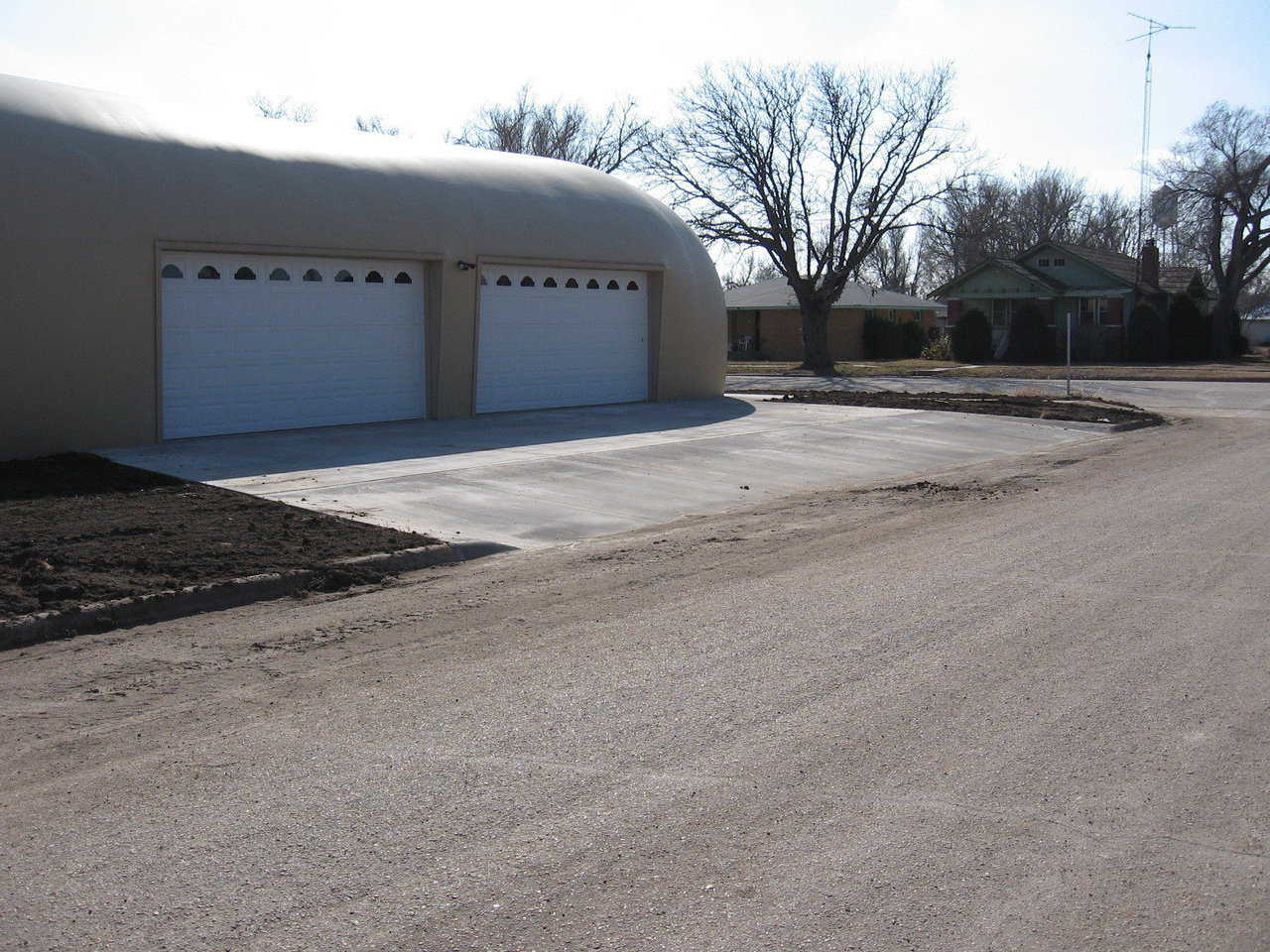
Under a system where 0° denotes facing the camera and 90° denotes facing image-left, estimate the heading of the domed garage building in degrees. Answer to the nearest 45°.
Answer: approximately 315°

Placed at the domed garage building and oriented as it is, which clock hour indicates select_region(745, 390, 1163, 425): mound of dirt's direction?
The mound of dirt is roughly at 10 o'clock from the domed garage building.
